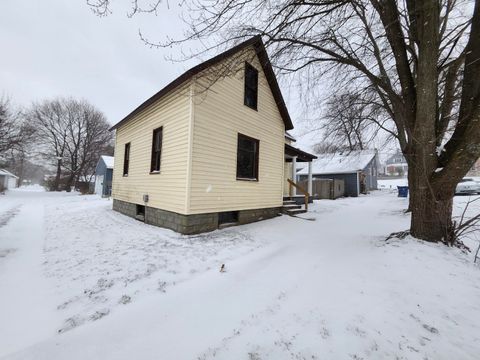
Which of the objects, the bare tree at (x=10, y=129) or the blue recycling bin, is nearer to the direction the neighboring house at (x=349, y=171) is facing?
the blue recycling bin

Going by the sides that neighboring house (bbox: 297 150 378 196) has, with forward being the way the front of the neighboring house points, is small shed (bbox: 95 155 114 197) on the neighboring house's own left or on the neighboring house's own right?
on the neighboring house's own right

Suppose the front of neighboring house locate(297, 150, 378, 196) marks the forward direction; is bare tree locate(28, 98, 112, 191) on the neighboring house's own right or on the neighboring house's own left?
on the neighboring house's own right

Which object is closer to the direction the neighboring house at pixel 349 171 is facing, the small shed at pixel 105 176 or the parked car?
the parked car

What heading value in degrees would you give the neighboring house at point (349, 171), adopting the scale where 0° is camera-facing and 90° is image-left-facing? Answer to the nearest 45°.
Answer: approximately 315°
